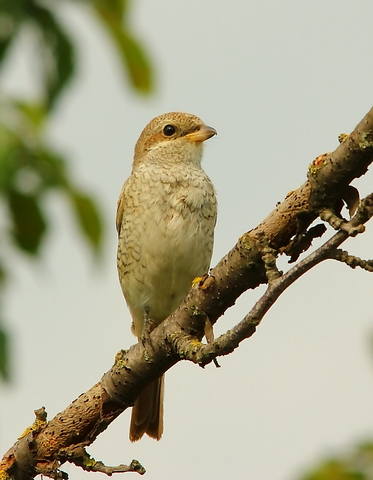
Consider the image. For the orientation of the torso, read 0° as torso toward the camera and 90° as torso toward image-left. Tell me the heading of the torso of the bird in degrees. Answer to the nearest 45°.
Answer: approximately 315°

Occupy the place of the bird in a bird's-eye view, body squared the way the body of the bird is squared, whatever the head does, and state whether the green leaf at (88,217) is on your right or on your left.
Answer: on your right

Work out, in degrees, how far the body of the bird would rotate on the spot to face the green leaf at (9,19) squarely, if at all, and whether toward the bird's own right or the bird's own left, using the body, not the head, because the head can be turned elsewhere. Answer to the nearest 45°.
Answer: approximately 45° to the bird's own right

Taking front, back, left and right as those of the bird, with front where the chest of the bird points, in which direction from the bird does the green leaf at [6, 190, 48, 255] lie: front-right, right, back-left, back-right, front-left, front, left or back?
front-right

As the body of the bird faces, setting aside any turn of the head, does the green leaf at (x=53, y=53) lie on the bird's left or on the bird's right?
on the bird's right
